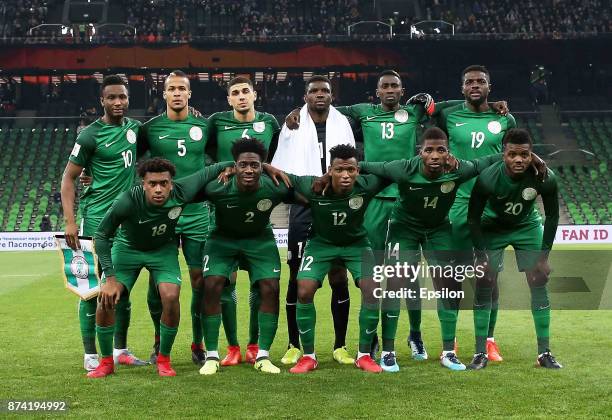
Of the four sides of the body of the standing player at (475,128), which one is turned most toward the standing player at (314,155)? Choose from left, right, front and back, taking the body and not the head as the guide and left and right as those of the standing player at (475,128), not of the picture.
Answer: right

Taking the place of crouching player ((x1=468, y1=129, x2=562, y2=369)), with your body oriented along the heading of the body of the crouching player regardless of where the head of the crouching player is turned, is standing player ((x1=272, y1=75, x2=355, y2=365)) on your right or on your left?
on your right

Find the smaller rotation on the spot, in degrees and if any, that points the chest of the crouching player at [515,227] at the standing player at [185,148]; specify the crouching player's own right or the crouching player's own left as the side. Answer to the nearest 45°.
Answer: approximately 90° to the crouching player's own right

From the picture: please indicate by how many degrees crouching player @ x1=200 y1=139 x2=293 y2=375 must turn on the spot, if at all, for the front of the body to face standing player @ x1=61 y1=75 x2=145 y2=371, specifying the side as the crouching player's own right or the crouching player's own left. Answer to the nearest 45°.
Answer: approximately 90° to the crouching player's own right

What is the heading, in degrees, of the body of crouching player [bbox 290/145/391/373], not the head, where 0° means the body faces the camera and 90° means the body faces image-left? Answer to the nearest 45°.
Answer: approximately 0°

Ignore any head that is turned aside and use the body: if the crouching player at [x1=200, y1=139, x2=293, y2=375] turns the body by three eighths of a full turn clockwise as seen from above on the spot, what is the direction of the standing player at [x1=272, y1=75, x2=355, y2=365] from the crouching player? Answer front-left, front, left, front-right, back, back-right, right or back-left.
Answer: right
